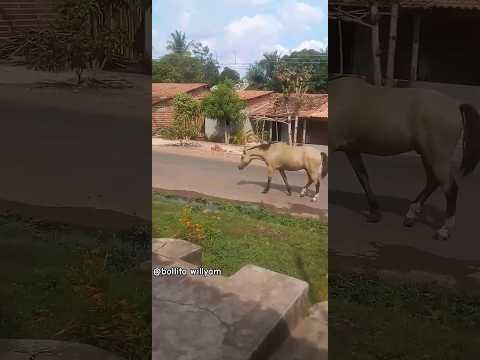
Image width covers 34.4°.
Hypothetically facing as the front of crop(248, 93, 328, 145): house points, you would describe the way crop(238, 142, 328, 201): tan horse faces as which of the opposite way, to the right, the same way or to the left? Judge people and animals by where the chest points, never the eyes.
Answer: to the right

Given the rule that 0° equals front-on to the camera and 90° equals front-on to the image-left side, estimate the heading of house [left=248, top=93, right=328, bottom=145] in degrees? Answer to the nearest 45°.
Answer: approximately 0°

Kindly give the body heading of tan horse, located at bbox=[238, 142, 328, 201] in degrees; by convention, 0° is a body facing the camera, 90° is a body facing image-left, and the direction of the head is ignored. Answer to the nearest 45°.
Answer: approximately 90°

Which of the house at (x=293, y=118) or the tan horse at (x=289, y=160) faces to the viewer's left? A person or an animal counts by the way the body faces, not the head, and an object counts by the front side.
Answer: the tan horse
